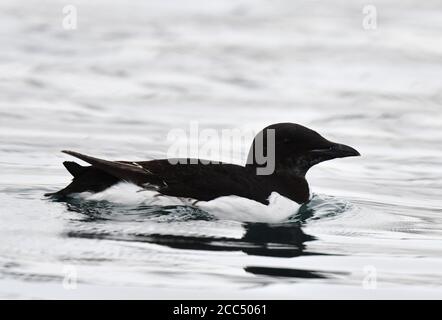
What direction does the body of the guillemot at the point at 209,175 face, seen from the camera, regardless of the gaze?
to the viewer's right
